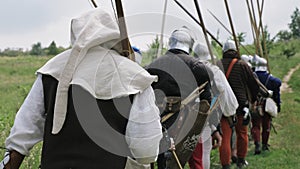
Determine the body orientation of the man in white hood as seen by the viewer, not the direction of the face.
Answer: away from the camera

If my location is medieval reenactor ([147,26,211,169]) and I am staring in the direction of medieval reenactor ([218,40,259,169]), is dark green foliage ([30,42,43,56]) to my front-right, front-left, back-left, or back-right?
front-left

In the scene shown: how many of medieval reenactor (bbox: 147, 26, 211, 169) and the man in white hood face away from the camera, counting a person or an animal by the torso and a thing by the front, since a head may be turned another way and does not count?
2

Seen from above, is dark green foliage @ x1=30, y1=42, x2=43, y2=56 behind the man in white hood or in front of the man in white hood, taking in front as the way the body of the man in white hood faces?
in front

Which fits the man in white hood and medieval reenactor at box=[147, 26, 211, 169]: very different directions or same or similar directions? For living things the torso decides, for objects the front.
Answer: same or similar directions

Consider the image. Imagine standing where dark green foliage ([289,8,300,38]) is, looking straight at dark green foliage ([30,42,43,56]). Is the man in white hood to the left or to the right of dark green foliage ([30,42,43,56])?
left

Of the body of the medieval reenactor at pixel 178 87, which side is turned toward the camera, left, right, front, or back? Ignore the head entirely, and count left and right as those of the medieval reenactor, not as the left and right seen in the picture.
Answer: back

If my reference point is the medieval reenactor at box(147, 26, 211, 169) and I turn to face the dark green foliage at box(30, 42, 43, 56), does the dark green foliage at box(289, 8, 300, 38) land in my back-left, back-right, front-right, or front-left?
front-right

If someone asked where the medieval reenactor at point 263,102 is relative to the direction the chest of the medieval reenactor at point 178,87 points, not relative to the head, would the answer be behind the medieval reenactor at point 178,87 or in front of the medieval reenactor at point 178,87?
in front
